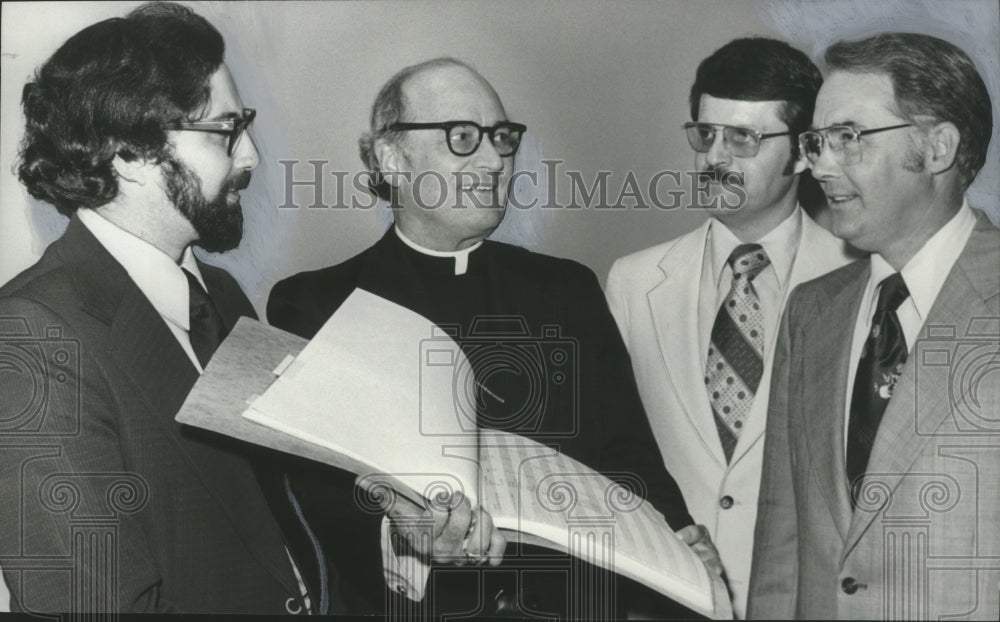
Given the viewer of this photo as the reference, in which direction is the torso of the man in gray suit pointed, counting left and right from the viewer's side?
facing the viewer and to the left of the viewer

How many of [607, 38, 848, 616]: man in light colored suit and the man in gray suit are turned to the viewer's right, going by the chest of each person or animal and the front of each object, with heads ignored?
0

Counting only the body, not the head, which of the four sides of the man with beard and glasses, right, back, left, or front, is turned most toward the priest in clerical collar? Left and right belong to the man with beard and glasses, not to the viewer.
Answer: front

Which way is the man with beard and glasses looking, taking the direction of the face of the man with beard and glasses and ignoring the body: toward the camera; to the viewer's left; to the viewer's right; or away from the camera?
to the viewer's right

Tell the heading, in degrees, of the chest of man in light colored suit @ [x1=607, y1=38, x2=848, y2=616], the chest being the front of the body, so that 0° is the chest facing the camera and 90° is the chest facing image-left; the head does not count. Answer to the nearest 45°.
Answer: approximately 45°

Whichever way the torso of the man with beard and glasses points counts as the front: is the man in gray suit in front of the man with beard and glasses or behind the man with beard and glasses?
in front

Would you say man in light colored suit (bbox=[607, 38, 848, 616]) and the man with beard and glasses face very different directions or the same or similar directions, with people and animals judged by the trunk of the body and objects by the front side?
very different directions

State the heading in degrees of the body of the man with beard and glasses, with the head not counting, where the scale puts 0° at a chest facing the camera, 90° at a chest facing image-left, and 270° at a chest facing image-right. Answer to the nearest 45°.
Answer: approximately 270°

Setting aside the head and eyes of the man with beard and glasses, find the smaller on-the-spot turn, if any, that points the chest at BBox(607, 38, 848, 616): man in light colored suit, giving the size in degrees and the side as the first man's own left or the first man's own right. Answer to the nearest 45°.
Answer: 0° — they already face them

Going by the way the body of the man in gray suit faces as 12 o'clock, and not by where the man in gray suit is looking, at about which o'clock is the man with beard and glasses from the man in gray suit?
The man with beard and glasses is roughly at 1 o'clock from the man in gray suit.
